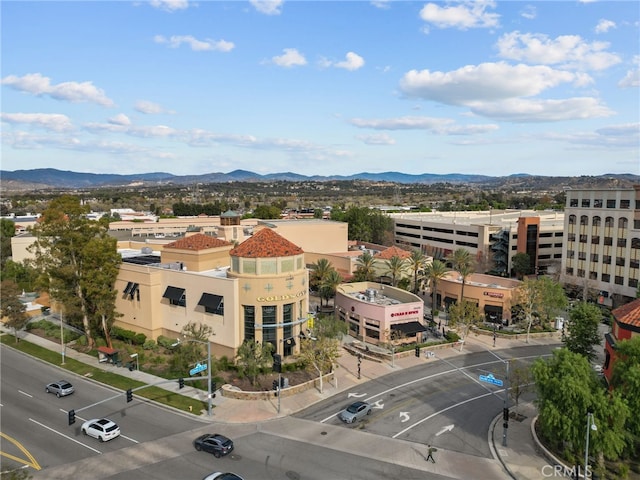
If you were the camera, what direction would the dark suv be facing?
facing away from the viewer and to the left of the viewer

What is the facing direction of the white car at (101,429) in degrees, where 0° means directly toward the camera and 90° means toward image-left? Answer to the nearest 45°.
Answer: approximately 135°

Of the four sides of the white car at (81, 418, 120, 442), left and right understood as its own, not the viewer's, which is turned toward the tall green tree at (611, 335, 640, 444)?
back

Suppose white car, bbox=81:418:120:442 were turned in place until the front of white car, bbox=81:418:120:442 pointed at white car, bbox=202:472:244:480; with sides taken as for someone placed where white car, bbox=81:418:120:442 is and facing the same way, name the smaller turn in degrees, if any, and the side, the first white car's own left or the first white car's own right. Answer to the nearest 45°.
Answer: approximately 180°

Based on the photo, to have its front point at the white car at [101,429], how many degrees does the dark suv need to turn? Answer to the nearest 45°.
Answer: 0° — it already faces it

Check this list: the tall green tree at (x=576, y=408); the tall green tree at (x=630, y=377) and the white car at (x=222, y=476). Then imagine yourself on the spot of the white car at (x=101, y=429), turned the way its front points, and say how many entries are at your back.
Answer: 3

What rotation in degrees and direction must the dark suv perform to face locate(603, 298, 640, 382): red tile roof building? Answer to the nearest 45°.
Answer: approximately 135° to its right

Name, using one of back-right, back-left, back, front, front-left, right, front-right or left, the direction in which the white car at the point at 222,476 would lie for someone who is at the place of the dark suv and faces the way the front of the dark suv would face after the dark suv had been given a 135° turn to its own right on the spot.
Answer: right
